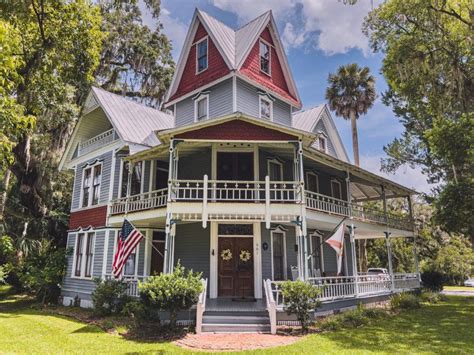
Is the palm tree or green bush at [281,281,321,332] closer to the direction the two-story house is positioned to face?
the green bush

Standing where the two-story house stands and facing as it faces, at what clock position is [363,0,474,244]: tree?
The tree is roughly at 9 o'clock from the two-story house.

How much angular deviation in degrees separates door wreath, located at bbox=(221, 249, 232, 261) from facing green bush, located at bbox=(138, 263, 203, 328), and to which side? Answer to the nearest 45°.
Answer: approximately 45° to its right

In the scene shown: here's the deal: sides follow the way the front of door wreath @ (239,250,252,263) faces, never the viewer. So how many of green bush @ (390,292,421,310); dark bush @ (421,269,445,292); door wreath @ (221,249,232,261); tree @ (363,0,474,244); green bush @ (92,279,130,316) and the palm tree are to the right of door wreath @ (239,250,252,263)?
2

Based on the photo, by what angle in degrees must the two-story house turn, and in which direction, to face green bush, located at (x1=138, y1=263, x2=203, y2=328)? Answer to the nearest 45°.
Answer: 0° — it already faces it

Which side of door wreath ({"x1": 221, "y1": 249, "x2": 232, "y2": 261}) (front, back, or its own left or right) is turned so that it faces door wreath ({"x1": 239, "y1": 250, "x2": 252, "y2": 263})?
left

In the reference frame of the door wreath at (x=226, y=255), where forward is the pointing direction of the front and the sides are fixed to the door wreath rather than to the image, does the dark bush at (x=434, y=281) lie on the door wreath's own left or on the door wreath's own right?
on the door wreath's own left

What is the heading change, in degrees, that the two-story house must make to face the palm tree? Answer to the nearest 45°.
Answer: approximately 135° to its left

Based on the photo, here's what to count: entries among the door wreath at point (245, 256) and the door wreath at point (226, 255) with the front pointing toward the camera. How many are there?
2

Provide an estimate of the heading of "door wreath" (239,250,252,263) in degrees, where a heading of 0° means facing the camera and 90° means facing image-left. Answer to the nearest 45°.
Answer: approximately 0°

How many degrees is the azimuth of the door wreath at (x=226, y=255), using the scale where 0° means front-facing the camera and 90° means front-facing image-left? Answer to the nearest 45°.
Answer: approximately 0°

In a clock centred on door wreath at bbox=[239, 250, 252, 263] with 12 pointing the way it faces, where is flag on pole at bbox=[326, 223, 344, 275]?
The flag on pole is roughly at 10 o'clock from the door wreath.

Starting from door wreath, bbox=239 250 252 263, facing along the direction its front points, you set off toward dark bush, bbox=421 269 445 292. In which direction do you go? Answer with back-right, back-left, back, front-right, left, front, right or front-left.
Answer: back-left
